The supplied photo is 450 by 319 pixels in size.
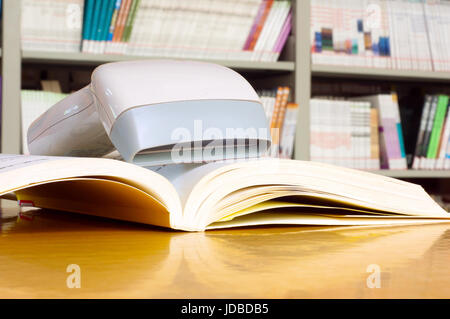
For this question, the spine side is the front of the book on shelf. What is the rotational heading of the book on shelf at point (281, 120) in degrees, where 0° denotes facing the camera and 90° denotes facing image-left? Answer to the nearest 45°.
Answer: approximately 0°

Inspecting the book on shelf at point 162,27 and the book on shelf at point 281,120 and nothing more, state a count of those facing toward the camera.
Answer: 2

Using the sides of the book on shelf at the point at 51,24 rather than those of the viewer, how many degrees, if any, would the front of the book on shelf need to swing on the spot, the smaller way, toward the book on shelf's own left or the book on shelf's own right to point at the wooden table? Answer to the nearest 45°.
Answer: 0° — it already faces it

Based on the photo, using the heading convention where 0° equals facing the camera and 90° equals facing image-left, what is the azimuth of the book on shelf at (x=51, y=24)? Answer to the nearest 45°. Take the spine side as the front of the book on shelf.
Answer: approximately 0°
